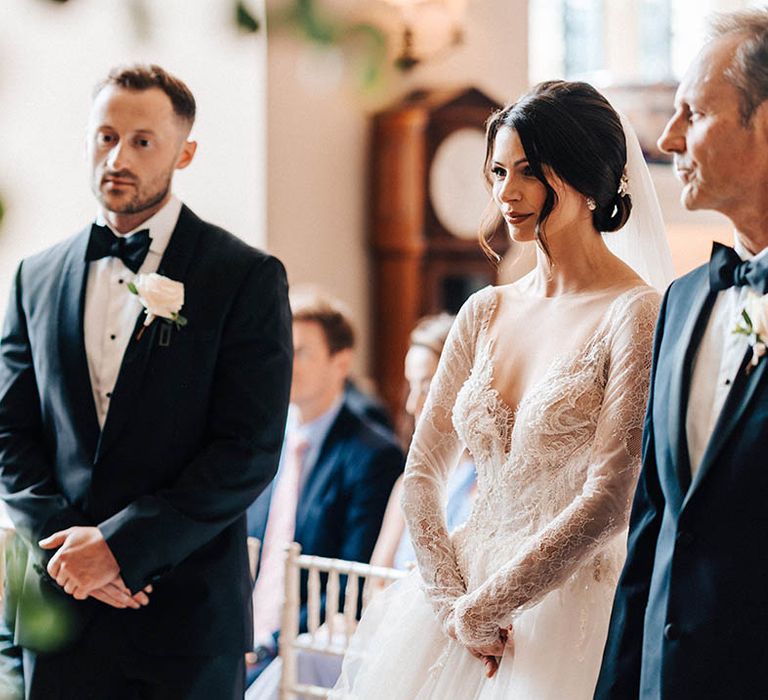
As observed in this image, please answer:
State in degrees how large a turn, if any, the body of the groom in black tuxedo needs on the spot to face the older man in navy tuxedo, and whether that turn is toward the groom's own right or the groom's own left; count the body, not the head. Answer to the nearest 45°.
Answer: approximately 90° to the groom's own left

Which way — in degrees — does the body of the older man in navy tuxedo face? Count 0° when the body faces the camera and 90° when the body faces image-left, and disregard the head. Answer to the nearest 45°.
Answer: approximately 45°

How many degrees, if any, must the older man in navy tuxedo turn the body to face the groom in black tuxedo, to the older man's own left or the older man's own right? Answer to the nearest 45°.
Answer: approximately 90° to the older man's own right

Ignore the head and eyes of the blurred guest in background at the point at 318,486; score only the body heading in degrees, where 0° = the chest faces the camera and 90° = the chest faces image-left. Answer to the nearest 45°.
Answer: approximately 45°

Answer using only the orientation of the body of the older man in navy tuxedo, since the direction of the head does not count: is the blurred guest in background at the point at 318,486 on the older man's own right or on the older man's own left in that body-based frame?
on the older man's own right

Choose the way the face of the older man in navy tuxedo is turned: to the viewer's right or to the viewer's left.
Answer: to the viewer's left

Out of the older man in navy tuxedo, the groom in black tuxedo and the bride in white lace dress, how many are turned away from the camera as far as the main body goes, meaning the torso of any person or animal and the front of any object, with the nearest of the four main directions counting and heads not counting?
0

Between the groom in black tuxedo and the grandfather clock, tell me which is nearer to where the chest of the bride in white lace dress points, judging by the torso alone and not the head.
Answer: the groom in black tuxedo

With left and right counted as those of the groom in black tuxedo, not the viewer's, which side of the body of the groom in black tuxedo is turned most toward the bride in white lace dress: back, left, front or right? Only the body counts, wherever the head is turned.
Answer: left

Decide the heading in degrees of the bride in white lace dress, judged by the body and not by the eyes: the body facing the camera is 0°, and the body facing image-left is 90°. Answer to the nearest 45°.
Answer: approximately 45°

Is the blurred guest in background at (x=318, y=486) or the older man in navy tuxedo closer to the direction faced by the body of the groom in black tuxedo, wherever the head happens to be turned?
the older man in navy tuxedo

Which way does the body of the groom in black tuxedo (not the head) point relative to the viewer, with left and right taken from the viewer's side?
facing the viewer and to the left of the viewer
